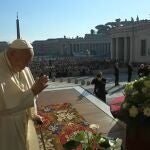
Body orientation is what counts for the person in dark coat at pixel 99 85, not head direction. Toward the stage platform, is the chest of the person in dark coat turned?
yes

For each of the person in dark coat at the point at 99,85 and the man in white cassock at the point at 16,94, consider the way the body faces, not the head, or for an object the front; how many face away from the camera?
0

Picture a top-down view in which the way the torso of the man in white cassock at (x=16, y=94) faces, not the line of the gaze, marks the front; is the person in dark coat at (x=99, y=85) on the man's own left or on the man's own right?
on the man's own left

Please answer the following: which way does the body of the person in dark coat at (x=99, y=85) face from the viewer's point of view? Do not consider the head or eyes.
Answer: toward the camera

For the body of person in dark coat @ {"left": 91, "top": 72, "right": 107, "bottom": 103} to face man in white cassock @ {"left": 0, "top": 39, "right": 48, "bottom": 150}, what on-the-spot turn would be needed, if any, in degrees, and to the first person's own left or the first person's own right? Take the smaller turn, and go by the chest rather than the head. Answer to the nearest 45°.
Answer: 0° — they already face them

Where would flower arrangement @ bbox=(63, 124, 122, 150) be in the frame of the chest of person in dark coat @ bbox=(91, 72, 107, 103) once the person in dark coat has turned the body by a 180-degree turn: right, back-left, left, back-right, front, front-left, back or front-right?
back
